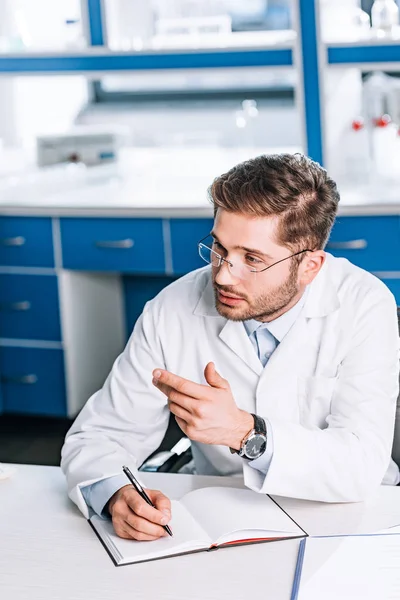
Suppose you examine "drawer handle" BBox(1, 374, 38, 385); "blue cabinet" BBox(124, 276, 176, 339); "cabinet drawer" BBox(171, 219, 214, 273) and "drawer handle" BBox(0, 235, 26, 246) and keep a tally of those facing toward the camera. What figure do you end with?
4

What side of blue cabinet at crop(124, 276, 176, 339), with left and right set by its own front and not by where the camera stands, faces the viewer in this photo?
front

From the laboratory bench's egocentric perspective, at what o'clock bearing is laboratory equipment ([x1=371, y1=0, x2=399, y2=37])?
The laboratory equipment is roughly at 9 o'clock from the laboratory bench.

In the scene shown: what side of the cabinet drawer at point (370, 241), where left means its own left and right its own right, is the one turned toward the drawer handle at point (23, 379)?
right

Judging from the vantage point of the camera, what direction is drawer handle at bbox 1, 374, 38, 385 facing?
facing the viewer

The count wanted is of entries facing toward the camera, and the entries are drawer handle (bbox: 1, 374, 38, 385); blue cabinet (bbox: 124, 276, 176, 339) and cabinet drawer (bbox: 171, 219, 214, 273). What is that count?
3

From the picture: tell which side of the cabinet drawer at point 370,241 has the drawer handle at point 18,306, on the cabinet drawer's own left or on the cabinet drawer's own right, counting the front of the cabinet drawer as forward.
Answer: on the cabinet drawer's own right

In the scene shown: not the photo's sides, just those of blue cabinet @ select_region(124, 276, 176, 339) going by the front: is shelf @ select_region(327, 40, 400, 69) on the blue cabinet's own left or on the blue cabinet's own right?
on the blue cabinet's own left

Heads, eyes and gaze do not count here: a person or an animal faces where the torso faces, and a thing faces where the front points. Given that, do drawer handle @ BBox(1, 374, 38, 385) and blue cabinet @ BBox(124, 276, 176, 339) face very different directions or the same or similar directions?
same or similar directions

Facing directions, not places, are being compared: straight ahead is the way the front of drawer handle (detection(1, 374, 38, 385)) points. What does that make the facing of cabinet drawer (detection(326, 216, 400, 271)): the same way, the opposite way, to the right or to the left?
the same way

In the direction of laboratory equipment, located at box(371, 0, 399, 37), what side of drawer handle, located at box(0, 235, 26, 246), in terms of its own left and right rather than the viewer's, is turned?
left
